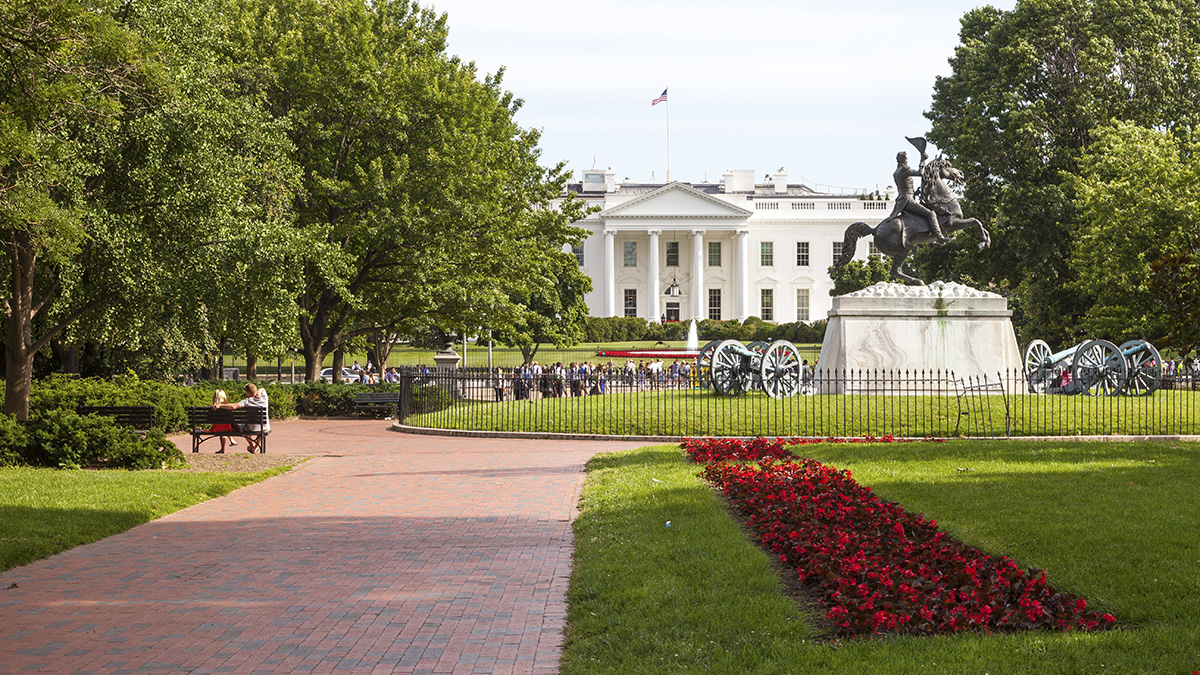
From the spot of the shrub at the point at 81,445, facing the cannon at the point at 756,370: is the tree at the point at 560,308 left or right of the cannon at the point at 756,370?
left

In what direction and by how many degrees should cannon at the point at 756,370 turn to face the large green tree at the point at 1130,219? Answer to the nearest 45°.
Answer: approximately 180°

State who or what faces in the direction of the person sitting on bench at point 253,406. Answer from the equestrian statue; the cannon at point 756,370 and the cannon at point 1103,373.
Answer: the cannon at point 756,370

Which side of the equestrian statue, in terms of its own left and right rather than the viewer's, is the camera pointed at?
right

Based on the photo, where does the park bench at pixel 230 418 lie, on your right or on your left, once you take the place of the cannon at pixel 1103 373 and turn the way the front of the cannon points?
on your right

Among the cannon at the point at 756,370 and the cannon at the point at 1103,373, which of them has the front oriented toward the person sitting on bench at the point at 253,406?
the cannon at the point at 756,370

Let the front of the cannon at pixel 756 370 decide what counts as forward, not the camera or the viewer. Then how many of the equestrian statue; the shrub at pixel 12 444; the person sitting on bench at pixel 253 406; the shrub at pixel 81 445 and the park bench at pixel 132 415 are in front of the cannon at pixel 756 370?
4

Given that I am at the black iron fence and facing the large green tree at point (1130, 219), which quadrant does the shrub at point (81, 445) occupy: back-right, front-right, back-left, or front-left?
back-left

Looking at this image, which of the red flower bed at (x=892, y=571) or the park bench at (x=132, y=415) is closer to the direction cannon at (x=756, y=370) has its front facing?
the park bench

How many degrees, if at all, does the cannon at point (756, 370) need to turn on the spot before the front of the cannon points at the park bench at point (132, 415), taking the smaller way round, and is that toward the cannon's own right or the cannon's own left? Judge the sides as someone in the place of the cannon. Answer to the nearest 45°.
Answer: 0° — it already faces it

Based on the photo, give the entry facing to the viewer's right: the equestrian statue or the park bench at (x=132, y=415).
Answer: the equestrian statue
